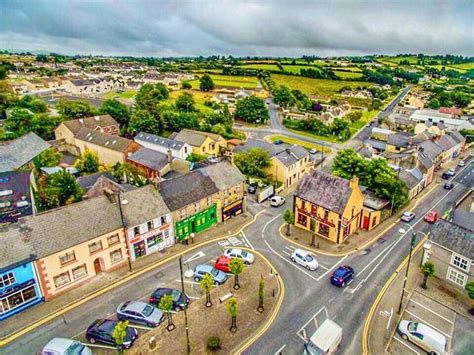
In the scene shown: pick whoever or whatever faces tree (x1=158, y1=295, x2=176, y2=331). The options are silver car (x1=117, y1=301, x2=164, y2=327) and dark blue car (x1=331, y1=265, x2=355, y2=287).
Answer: the silver car

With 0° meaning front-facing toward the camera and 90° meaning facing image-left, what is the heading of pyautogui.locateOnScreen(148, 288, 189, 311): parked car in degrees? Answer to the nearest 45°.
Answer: approximately 315°

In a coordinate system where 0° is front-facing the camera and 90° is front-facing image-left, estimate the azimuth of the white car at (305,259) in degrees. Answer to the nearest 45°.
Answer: approximately 315°

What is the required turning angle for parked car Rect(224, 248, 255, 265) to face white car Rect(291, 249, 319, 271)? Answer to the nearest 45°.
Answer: approximately 45° to its left

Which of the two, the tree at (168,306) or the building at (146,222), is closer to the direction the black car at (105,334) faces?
the tree

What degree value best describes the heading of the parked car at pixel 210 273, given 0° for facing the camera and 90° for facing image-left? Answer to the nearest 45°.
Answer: approximately 315°

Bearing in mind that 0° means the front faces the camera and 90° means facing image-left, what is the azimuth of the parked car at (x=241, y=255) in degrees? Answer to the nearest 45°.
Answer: approximately 315°

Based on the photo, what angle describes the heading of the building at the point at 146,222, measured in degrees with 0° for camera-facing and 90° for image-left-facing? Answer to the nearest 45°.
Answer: approximately 315°

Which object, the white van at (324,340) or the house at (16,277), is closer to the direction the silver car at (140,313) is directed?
the white van
